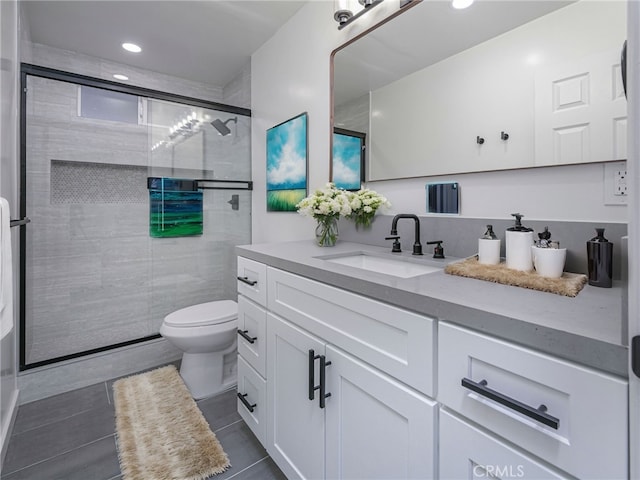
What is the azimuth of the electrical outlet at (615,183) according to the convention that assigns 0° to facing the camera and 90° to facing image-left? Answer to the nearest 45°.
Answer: approximately 0°

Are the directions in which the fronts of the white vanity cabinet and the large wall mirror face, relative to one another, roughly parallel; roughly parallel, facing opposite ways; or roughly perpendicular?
roughly parallel

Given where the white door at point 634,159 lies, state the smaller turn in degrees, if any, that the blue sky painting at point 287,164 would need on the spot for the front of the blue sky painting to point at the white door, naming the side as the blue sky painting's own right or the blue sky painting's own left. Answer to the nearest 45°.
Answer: approximately 45° to the blue sky painting's own left

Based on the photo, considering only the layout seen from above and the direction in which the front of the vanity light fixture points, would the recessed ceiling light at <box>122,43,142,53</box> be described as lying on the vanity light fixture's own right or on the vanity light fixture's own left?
on the vanity light fixture's own right

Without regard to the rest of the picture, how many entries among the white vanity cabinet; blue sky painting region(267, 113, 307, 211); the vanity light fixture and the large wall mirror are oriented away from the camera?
0

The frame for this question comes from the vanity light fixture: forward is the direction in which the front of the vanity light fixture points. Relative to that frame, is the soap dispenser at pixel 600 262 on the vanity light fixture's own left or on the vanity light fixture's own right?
on the vanity light fixture's own left

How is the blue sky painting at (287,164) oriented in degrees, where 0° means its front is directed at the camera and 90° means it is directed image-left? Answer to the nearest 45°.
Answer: approximately 45°

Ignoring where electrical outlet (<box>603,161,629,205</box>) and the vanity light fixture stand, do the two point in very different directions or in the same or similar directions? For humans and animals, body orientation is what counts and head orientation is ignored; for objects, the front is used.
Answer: same or similar directions

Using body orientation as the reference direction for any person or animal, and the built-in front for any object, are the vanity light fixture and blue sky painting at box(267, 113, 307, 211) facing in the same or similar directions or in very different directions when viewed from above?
same or similar directions

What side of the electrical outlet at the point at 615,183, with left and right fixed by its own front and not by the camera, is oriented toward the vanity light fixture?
right

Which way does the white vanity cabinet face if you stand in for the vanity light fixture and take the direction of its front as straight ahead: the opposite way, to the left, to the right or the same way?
the same way

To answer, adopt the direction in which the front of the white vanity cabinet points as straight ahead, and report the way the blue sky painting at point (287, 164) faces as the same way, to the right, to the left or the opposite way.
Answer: the same way

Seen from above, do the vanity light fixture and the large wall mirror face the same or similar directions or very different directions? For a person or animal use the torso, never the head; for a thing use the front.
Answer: same or similar directions
